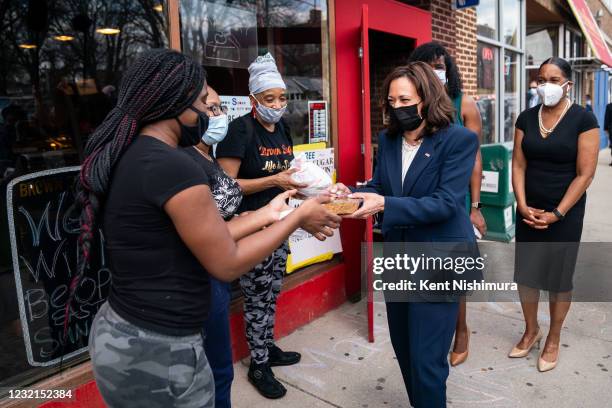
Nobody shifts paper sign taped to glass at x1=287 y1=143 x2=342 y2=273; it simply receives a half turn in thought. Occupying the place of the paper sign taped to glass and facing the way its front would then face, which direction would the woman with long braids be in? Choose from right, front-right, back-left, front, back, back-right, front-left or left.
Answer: back-left

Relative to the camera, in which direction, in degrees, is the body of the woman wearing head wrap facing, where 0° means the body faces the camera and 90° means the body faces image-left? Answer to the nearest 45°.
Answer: approximately 315°

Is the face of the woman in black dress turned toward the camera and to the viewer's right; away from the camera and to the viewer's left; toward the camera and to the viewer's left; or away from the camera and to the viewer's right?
toward the camera and to the viewer's left

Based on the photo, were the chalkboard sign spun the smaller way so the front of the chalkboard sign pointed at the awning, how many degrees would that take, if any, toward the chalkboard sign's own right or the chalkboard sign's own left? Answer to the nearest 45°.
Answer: approximately 90° to the chalkboard sign's own left

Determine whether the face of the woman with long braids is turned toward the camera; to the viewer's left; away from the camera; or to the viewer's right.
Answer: to the viewer's right

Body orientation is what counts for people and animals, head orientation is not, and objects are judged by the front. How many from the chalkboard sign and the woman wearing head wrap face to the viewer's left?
0

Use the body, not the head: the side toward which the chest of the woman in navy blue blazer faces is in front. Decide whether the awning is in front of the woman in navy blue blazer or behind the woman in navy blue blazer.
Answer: behind

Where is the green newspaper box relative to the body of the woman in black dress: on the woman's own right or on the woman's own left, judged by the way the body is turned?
on the woman's own right

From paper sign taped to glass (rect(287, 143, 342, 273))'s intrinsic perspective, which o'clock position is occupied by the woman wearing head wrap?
The woman wearing head wrap is roughly at 2 o'clock from the paper sign taped to glass.

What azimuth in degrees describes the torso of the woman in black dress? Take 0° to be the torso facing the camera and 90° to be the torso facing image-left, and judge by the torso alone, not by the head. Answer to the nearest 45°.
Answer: approximately 45°
